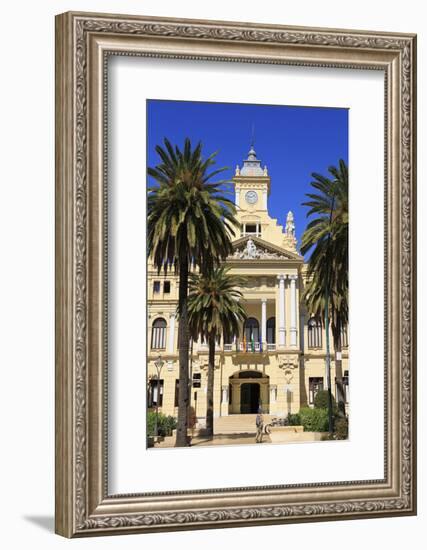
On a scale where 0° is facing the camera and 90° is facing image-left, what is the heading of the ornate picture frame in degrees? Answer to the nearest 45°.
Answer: approximately 315°
